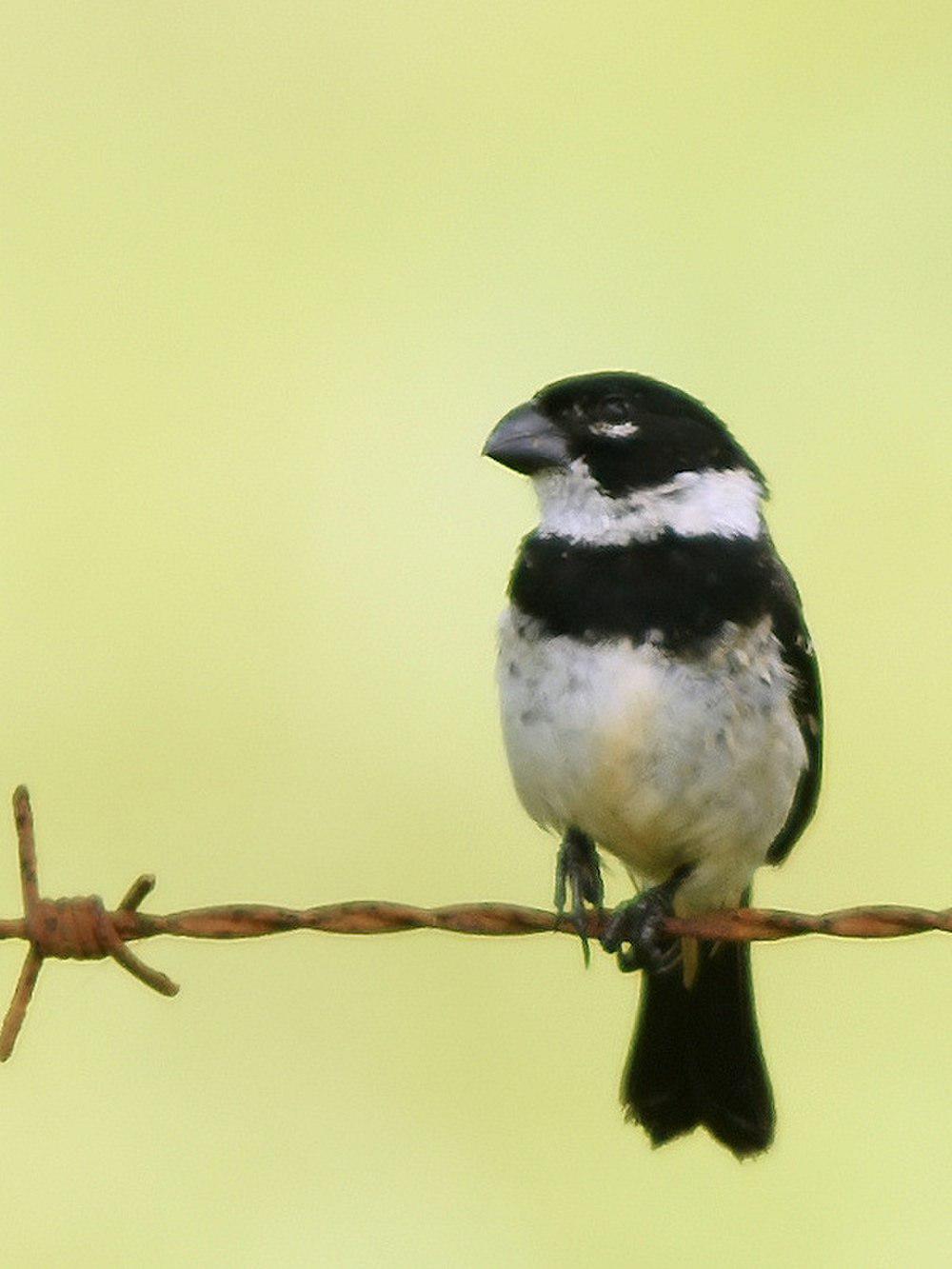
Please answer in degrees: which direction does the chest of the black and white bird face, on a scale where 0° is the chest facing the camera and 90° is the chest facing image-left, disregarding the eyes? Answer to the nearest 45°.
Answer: approximately 45°
